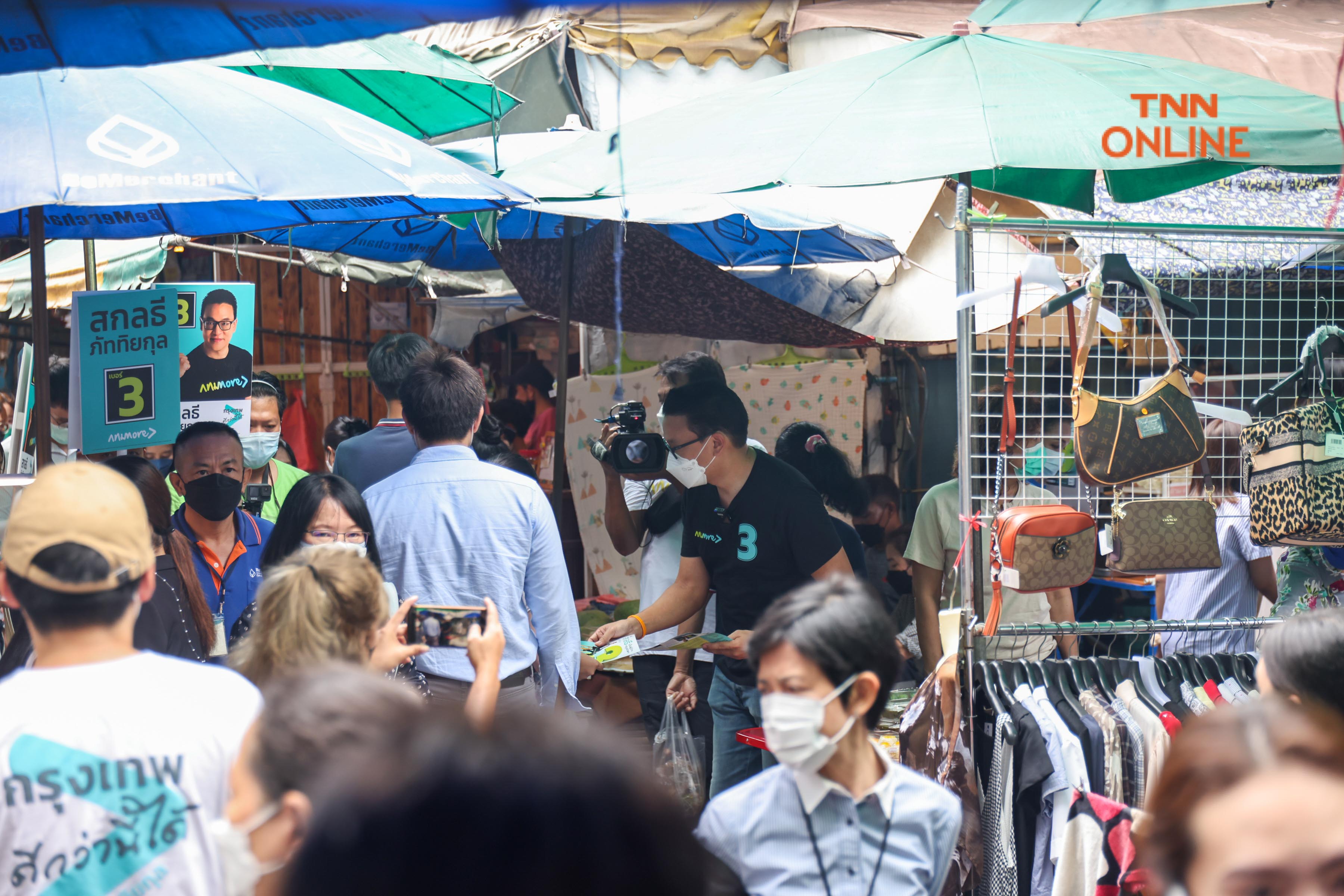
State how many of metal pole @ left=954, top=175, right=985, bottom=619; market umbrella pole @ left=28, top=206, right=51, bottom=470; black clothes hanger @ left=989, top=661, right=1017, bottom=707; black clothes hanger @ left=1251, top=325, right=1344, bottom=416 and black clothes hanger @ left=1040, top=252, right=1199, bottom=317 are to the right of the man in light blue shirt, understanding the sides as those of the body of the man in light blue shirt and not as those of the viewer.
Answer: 4

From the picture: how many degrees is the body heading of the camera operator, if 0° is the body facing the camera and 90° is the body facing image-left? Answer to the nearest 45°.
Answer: approximately 45°

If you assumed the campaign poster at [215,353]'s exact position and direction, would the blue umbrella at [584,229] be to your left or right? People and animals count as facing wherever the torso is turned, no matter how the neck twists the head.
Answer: on your left

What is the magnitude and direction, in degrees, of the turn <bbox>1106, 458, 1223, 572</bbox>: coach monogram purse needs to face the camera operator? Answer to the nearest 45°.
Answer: approximately 90° to its right

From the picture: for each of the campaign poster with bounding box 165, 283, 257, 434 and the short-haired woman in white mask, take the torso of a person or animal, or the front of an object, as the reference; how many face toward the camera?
2

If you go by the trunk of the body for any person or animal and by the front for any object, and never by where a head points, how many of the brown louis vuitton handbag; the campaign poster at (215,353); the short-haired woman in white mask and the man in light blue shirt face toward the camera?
3

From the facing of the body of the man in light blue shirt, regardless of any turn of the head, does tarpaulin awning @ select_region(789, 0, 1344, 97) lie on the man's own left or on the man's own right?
on the man's own right

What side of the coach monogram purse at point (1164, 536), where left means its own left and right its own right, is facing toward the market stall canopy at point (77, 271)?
right

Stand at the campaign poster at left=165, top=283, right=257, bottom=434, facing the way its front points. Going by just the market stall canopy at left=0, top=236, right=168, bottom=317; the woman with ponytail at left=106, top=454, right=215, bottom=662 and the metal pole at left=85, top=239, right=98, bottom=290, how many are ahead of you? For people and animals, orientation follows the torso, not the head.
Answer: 1

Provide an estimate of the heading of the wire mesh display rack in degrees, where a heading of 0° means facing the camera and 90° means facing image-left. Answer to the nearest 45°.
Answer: approximately 0°

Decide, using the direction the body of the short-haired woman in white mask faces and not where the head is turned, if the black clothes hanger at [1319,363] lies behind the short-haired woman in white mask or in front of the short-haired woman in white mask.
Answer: behind

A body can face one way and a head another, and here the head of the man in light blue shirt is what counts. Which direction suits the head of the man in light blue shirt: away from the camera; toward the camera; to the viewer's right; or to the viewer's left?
away from the camera

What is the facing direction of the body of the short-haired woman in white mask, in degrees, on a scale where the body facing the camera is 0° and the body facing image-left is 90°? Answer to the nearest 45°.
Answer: approximately 0°

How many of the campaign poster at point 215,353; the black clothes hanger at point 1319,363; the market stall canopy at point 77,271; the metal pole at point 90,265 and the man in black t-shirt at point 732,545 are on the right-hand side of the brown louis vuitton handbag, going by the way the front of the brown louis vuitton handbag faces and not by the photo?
4
